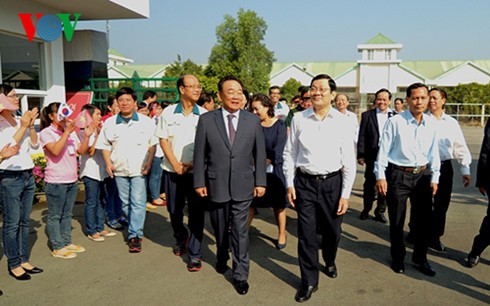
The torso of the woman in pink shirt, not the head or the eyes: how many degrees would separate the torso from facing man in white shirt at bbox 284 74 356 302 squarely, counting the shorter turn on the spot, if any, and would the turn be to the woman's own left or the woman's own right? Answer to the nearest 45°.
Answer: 0° — they already face them

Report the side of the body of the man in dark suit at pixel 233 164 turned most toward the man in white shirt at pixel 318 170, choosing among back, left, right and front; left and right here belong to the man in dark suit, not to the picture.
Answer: left

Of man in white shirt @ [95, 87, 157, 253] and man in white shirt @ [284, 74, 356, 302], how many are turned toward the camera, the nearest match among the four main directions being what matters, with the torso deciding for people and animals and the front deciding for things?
2

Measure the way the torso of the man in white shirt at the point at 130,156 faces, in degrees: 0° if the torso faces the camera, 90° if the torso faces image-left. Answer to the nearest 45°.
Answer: approximately 0°

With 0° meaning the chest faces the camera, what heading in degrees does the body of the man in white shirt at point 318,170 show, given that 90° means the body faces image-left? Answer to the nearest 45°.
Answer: approximately 0°

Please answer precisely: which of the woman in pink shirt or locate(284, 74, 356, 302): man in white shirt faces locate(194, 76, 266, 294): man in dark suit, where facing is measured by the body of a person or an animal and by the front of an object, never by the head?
the woman in pink shirt

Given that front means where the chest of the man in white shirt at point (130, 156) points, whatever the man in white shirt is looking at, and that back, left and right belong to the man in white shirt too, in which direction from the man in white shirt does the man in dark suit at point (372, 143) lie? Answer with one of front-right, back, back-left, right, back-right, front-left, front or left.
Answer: left

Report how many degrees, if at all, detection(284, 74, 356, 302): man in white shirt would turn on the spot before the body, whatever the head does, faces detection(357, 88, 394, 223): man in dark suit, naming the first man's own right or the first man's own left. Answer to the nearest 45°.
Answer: approximately 180°

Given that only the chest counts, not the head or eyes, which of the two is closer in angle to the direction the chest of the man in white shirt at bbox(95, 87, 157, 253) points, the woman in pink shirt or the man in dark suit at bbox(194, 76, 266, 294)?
the man in dark suit

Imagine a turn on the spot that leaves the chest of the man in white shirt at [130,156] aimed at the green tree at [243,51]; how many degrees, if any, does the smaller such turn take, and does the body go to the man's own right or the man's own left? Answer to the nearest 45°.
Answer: approximately 180°

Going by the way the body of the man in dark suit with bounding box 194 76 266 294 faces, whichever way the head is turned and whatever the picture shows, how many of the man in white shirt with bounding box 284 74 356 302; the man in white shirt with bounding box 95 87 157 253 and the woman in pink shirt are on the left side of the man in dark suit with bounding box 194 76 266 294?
1

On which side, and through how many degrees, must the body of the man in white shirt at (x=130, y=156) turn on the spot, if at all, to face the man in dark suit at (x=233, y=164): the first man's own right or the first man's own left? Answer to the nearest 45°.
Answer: approximately 45° to the first man's own left

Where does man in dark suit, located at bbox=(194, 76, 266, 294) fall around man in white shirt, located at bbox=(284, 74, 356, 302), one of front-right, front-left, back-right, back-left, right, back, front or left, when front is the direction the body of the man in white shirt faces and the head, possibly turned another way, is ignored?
right
